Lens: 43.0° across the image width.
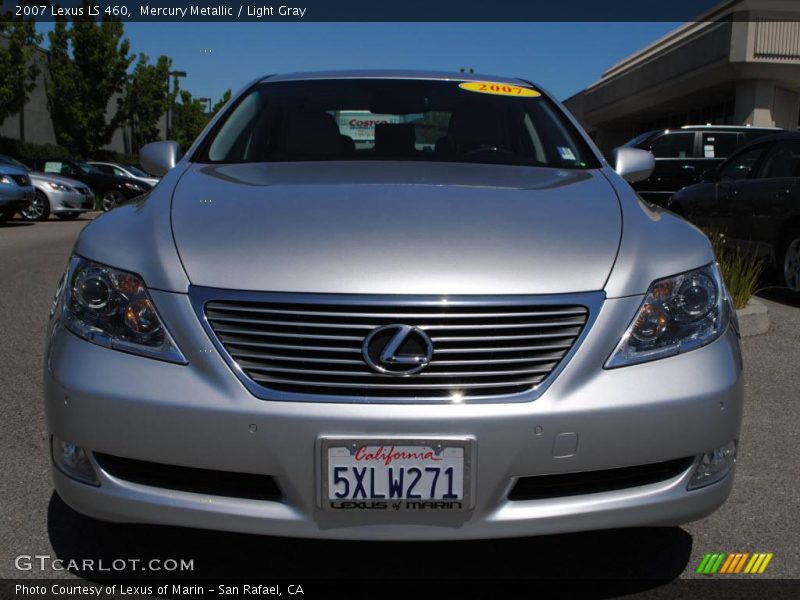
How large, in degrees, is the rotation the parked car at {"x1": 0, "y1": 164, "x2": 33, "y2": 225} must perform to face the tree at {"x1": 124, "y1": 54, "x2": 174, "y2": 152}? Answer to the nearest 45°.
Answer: approximately 135° to its left

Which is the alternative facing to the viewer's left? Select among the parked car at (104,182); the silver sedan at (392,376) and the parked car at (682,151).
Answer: the parked car at (682,151)

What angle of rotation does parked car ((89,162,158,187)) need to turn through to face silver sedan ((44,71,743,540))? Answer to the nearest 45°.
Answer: approximately 45° to its right

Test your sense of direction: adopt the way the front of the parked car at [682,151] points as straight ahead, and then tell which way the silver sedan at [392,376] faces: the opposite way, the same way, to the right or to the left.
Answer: to the left

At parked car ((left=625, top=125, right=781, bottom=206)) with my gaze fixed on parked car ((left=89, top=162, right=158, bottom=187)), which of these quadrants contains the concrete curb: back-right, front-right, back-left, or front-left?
back-left

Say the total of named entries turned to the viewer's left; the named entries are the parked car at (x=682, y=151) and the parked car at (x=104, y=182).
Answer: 1

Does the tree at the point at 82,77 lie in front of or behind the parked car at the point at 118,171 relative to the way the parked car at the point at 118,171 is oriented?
behind

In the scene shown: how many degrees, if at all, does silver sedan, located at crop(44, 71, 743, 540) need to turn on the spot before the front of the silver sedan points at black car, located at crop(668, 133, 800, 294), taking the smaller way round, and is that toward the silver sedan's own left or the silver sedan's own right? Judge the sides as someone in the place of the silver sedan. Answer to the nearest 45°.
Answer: approximately 135° to the silver sedan's own left

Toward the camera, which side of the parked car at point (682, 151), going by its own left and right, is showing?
left

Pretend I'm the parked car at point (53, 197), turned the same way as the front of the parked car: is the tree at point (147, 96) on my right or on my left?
on my left
